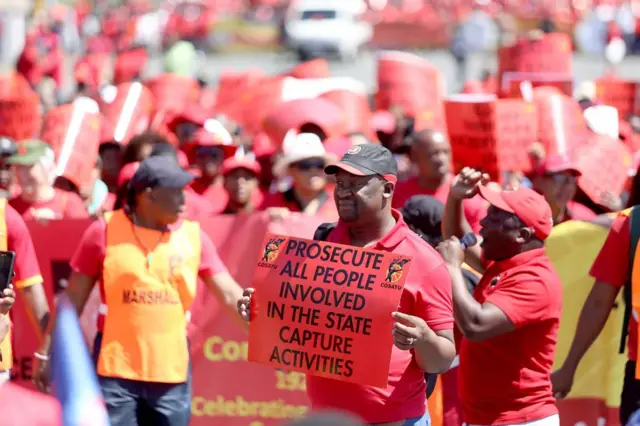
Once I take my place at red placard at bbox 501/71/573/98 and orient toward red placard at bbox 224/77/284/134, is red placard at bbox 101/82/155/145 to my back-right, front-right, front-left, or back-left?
front-left

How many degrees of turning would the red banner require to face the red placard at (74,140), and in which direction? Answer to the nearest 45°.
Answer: approximately 135° to its right

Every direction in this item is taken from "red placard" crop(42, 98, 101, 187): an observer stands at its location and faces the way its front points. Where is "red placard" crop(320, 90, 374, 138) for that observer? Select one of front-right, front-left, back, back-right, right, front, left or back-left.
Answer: back-left

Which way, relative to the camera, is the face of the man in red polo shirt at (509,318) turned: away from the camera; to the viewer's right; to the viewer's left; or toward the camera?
to the viewer's left

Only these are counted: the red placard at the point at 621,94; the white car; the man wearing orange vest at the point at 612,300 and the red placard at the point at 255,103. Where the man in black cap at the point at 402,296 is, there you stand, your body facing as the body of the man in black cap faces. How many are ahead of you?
0

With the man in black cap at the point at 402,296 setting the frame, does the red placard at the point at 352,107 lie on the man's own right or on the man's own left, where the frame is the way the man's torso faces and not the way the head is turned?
on the man's own right

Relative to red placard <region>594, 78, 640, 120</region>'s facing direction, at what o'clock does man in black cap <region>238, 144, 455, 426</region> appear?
The man in black cap is roughly at 12 o'clock from the red placard.

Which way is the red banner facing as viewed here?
toward the camera

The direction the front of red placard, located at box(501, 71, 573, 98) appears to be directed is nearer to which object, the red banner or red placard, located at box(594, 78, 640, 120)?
the red banner

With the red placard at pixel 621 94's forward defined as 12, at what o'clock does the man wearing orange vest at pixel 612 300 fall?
The man wearing orange vest is roughly at 12 o'clock from the red placard.

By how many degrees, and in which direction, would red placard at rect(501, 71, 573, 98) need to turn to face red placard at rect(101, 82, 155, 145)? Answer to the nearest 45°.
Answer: approximately 90° to its right

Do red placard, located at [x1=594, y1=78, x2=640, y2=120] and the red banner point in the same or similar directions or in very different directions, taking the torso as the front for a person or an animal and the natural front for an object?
same or similar directions

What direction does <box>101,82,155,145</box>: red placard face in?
toward the camera

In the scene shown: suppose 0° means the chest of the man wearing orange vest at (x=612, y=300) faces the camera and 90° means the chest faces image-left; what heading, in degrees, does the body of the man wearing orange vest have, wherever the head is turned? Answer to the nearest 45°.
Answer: approximately 0°

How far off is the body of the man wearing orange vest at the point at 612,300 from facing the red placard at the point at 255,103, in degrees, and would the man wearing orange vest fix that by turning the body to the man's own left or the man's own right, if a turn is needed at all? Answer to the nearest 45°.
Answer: approximately 135° to the man's own right

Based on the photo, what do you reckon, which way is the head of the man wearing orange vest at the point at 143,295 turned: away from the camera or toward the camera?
toward the camera
